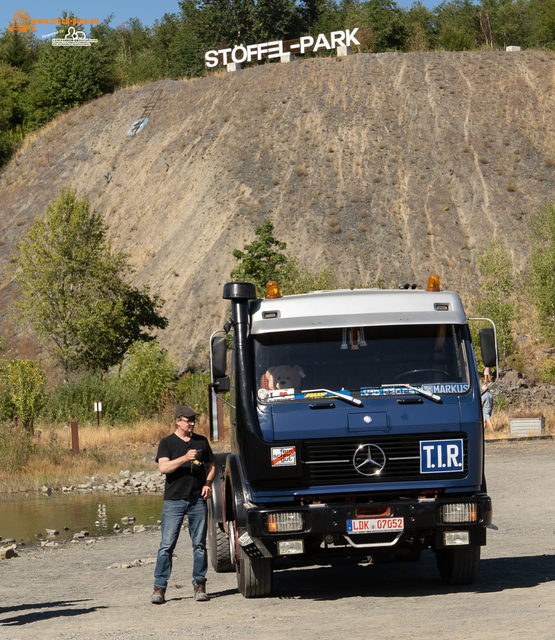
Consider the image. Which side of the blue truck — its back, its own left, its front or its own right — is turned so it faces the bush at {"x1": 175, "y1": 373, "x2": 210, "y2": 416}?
back

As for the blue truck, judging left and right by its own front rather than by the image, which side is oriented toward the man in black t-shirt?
right

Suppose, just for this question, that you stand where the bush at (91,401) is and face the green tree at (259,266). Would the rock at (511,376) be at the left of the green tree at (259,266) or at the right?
right

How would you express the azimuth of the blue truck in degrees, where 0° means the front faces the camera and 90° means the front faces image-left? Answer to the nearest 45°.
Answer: approximately 0°

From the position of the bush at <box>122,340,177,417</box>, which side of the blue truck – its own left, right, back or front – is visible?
back

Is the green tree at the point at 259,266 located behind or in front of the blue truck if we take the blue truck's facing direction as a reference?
behind

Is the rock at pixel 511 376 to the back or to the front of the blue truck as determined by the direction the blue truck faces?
to the back

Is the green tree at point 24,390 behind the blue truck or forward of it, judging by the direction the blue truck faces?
behind

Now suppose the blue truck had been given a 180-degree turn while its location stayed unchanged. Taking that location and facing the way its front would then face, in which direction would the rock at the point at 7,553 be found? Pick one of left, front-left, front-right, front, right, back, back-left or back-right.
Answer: front-left

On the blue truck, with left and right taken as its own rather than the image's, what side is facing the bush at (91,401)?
back

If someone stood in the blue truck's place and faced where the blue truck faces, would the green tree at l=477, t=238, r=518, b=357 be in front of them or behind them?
behind

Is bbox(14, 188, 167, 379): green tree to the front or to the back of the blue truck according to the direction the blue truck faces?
to the back
